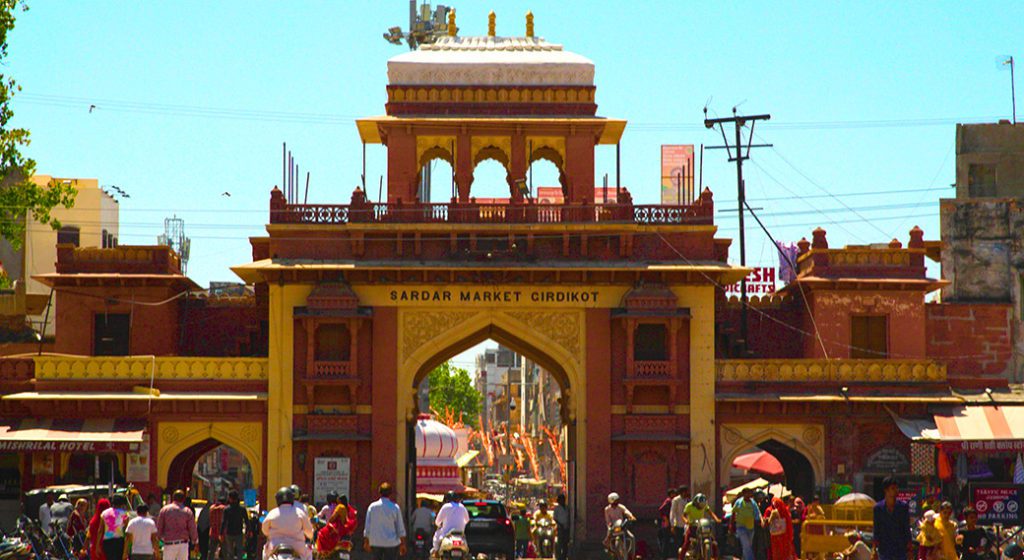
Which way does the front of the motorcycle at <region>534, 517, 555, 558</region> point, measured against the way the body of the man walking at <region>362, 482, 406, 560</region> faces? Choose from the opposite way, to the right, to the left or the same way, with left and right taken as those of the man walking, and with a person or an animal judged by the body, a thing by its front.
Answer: the opposite way

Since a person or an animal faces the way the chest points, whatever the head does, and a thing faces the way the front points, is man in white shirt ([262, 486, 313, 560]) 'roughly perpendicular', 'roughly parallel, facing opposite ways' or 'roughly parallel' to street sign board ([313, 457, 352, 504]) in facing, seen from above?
roughly parallel, facing opposite ways

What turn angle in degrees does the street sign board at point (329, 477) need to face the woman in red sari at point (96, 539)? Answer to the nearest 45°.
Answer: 0° — it already faces them

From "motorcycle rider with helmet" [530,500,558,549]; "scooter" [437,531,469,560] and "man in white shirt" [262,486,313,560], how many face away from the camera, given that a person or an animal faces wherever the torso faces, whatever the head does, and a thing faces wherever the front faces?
2

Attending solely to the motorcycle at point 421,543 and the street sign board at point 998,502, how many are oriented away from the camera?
1

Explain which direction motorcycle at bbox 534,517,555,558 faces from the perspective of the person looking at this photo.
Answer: facing the viewer

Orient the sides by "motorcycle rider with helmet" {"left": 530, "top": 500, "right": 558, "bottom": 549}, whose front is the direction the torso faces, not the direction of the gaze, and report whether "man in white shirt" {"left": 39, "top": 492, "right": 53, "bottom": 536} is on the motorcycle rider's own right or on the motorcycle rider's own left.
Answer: on the motorcycle rider's own right

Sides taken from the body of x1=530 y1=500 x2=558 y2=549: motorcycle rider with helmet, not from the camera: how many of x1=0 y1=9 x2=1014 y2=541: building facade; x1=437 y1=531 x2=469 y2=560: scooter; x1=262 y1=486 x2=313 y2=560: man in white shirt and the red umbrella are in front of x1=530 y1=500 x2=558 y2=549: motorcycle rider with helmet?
2

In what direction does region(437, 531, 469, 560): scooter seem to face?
away from the camera
